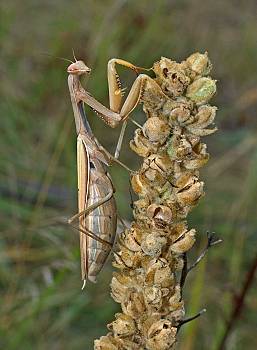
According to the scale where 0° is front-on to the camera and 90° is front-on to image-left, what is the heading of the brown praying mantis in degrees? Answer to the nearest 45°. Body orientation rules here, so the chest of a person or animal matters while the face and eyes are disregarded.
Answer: approximately 270°
